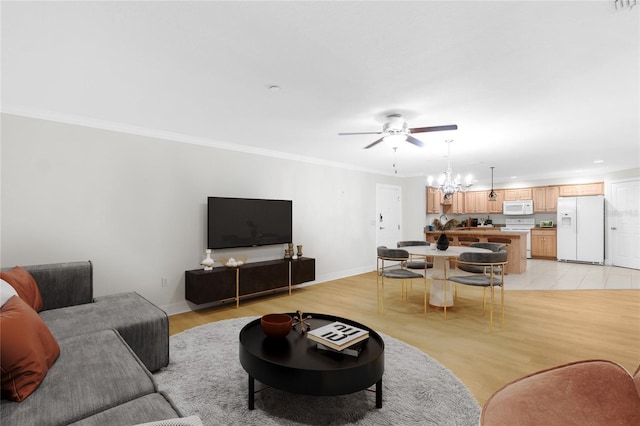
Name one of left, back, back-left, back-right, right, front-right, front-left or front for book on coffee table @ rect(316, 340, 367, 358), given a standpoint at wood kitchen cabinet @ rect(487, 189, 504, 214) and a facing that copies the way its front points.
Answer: front

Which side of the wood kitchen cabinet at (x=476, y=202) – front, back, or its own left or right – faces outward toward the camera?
front

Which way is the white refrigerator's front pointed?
toward the camera

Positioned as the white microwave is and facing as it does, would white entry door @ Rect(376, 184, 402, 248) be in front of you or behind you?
in front

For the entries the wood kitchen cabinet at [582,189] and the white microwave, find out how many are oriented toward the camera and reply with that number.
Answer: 2

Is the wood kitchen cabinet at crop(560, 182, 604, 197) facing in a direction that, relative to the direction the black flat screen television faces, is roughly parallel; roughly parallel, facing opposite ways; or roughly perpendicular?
roughly perpendicular

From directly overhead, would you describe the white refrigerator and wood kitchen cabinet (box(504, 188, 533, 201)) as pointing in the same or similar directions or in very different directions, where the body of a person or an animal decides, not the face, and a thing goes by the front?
same or similar directions

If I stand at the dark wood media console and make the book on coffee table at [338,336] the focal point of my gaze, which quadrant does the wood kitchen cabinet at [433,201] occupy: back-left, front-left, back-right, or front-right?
back-left

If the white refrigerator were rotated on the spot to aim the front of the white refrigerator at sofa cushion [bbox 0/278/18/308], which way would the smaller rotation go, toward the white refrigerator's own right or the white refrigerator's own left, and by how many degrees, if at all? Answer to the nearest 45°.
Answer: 0° — it already faces it

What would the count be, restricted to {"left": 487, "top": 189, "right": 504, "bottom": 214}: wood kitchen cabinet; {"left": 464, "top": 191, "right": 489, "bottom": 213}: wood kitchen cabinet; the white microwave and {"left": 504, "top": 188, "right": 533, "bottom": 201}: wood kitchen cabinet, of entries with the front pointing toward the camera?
4

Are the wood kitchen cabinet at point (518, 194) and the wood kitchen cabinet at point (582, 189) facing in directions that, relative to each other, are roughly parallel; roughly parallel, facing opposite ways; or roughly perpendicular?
roughly parallel

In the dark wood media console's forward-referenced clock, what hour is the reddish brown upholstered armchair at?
The reddish brown upholstered armchair is roughly at 1 o'clock from the dark wood media console.

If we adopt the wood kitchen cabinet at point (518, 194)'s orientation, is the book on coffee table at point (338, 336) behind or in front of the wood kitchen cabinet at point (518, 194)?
in front

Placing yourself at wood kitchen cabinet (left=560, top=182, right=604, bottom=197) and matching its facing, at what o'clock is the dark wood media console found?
The dark wood media console is roughly at 1 o'clock from the wood kitchen cabinet.

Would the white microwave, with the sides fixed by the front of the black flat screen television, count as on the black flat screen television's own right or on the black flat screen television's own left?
on the black flat screen television's own left

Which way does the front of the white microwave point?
toward the camera
